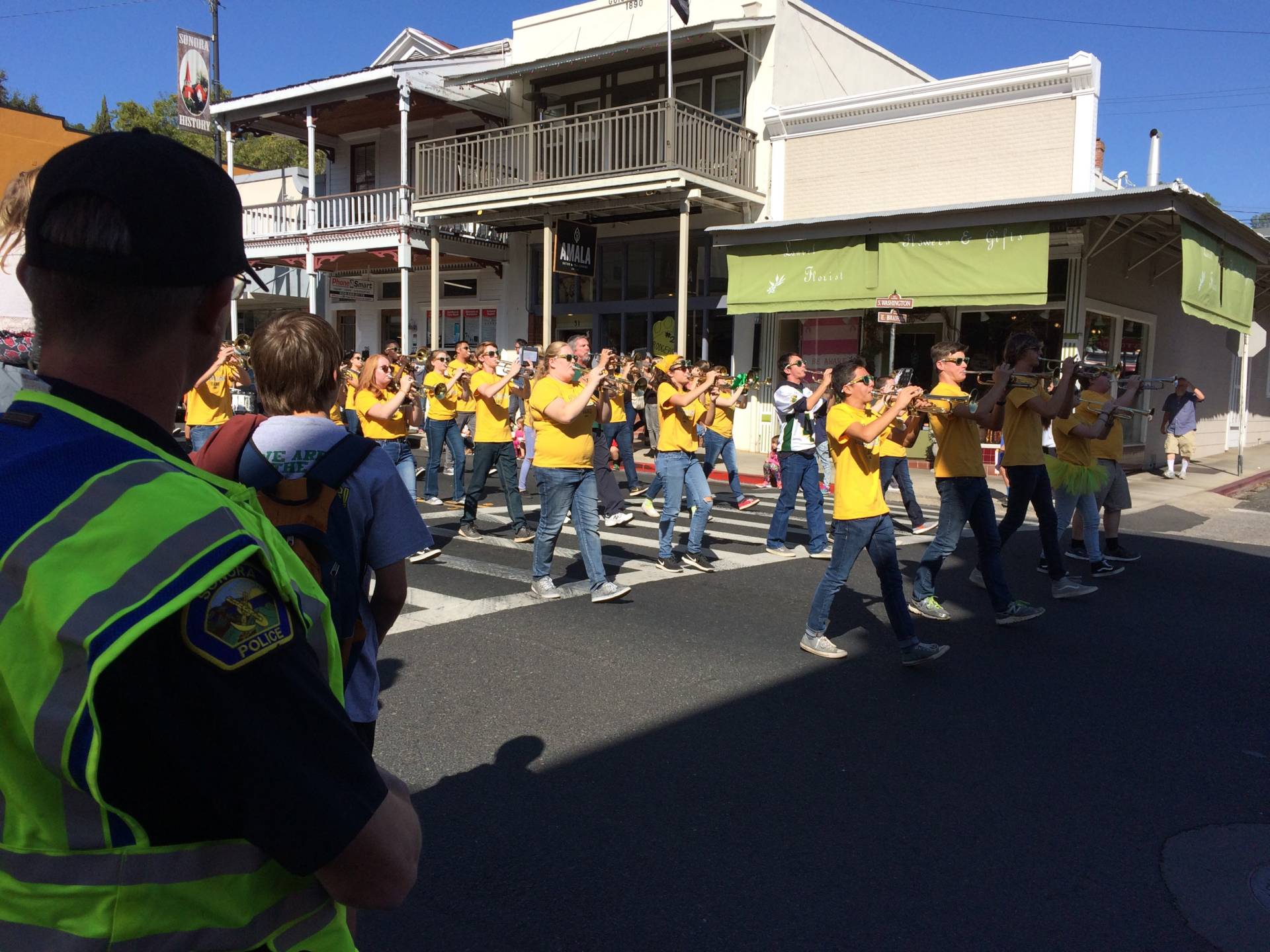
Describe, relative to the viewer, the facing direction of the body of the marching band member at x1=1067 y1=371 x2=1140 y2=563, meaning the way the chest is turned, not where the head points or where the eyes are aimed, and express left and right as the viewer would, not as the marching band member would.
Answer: facing to the right of the viewer

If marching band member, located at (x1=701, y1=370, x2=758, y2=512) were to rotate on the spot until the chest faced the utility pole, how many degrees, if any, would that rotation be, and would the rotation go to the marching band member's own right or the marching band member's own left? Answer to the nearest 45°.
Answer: approximately 135° to the marching band member's own left

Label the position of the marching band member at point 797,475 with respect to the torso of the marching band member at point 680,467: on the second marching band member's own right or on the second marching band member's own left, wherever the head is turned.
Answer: on the second marching band member's own left

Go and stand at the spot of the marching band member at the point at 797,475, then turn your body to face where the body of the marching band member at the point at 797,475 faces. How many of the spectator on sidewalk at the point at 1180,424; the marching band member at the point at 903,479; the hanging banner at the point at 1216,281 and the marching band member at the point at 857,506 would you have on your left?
3

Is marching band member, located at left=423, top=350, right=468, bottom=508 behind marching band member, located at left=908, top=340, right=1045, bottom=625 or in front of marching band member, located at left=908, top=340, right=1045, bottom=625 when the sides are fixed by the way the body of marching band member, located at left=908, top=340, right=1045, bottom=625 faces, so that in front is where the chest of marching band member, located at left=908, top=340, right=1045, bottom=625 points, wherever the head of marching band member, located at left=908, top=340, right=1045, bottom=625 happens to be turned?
behind

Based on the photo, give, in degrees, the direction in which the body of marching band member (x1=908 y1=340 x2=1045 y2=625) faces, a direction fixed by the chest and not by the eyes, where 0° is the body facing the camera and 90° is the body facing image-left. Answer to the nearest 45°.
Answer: approximately 270°

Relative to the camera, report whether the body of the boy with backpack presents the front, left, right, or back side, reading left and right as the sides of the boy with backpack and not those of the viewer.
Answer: back

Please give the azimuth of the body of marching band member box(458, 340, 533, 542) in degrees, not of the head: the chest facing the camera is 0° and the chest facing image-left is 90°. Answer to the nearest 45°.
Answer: approximately 315°

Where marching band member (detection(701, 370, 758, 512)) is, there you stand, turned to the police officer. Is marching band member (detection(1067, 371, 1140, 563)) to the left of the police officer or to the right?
left
